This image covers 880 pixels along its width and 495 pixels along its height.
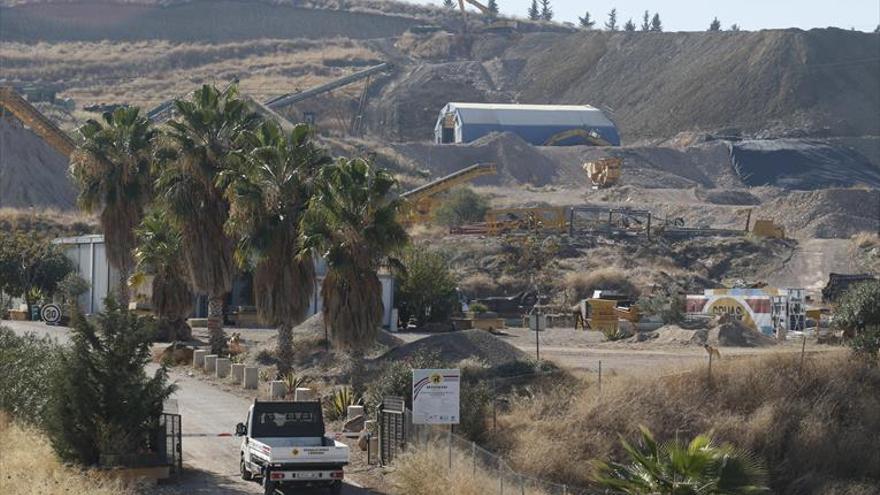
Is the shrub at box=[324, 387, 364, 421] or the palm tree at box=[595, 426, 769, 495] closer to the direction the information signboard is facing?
the palm tree

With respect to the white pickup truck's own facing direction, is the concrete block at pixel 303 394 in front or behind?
in front

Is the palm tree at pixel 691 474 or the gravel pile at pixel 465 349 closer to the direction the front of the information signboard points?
the palm tree

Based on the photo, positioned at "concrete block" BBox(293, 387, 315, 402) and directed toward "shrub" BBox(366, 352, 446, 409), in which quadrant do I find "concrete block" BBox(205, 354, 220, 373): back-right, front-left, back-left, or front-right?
back-left

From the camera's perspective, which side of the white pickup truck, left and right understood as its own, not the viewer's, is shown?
back

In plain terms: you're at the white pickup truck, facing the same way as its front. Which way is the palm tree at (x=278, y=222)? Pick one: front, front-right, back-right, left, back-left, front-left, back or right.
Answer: front

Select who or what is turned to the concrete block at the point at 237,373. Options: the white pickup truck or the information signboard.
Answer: the white pickup truck

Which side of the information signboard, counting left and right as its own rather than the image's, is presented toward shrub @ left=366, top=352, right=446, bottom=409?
back

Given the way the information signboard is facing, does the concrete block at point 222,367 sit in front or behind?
behind

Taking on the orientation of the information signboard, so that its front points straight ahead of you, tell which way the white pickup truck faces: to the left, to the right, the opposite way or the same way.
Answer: the opposite way

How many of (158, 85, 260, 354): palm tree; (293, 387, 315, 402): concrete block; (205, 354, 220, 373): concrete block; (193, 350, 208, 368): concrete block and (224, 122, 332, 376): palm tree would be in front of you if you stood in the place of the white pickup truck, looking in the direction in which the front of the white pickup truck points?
5

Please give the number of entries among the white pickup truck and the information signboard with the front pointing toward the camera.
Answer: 1

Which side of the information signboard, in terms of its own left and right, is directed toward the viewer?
front

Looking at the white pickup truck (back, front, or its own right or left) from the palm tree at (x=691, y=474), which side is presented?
right

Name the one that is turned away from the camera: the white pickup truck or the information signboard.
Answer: the white pickup truck

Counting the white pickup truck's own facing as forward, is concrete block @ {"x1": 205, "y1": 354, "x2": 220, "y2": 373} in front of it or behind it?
in front
